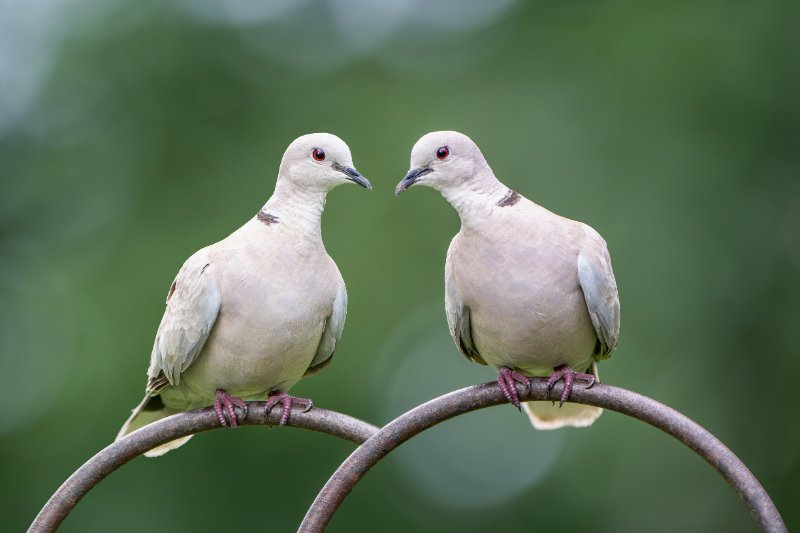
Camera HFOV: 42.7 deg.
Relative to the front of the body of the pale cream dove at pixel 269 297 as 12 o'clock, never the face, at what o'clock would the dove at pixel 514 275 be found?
The dove is roughly at 11 o'clock from the pale cream dove.

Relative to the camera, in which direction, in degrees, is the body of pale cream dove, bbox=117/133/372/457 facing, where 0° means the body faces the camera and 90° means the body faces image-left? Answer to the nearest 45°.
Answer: approximately 315°
